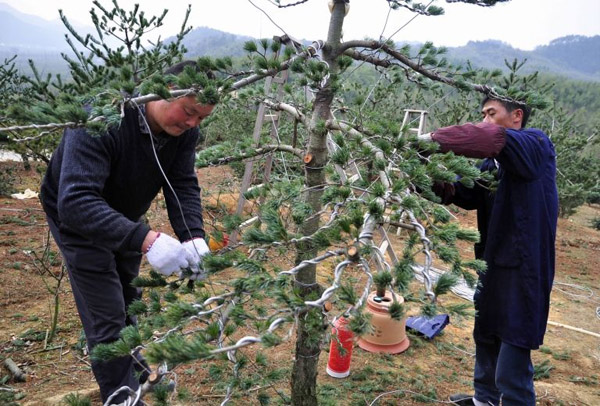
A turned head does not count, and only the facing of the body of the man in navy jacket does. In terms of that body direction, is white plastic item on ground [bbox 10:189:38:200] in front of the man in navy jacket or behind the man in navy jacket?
in front

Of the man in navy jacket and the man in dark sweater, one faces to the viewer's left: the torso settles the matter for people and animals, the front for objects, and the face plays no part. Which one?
the man in navy jacket

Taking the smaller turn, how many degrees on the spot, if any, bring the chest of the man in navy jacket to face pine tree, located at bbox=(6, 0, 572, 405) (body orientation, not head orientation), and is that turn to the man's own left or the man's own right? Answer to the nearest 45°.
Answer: approximately 45° to the man's own left

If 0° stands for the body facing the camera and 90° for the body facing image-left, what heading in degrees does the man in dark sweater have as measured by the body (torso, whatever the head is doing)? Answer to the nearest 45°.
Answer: approximately 315°

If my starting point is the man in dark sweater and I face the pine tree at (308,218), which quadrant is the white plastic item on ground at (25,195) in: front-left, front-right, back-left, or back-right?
back-left

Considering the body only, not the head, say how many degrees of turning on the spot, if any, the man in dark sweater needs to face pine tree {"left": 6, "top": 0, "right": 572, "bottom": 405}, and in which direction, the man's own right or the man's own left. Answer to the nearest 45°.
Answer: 0° — they already face it

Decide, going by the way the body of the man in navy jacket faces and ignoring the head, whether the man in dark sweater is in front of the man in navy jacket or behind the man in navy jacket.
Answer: in front

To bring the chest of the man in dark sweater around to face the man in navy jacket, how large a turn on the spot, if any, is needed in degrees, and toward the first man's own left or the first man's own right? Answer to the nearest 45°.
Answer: approximately 45° to the first man's own left

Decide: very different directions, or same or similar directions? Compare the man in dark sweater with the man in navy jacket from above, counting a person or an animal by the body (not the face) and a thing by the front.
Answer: very different directions

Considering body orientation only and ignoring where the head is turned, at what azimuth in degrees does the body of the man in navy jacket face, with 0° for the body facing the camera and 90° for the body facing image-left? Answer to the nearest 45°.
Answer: approximately 90°

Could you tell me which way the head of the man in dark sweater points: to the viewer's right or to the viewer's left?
to the viewer's right

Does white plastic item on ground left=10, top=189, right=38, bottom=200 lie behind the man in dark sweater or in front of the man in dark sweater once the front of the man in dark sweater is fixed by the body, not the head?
behind
